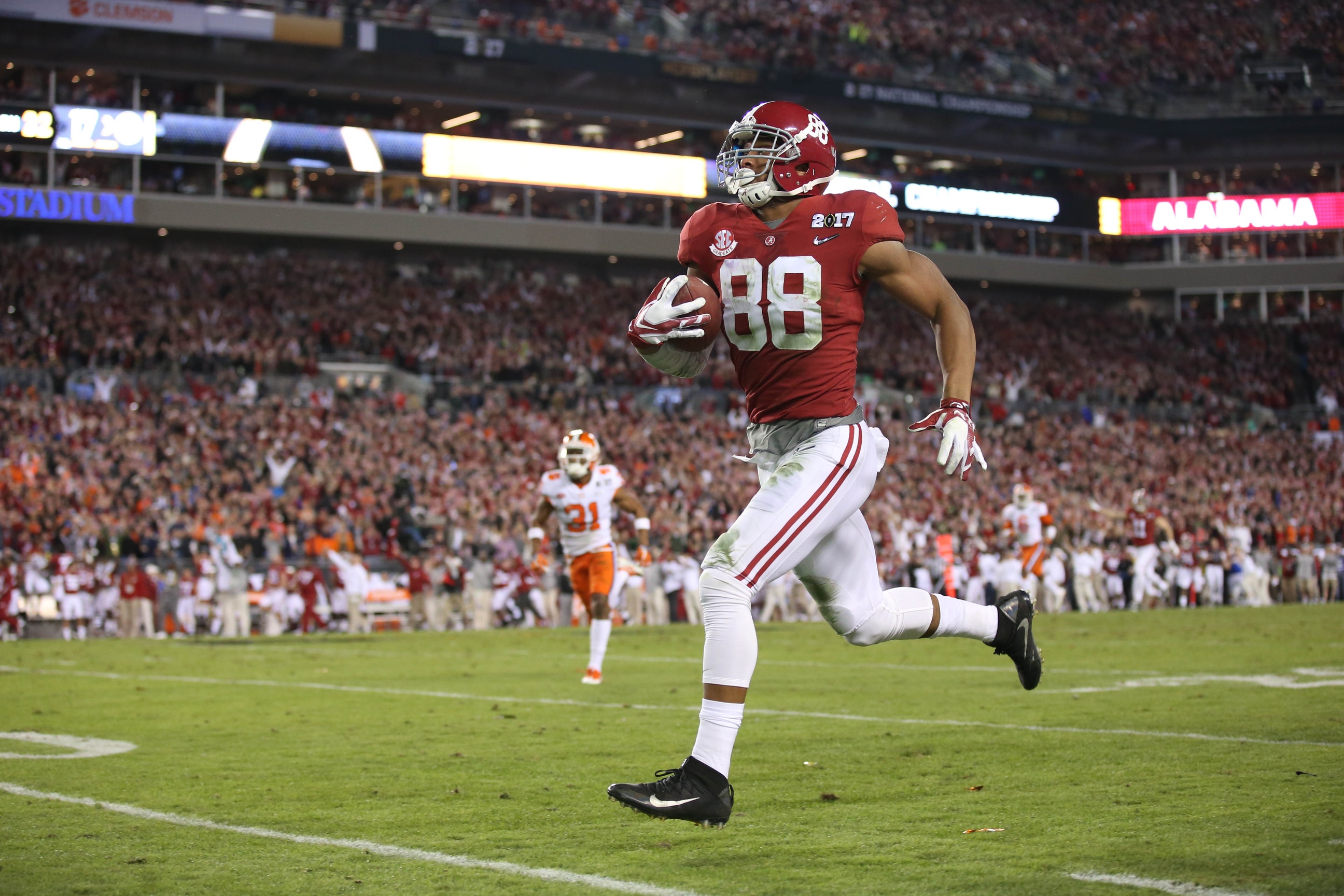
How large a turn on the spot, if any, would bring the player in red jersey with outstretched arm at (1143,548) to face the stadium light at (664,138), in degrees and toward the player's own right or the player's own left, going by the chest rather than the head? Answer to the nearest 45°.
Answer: approximately 135° to the player's own right

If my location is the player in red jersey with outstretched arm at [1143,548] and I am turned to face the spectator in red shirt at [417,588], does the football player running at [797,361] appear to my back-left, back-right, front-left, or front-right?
front-left

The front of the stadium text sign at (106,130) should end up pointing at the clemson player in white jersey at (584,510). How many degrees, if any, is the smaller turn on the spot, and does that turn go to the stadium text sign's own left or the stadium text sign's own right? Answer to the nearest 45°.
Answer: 0° — it already faces them

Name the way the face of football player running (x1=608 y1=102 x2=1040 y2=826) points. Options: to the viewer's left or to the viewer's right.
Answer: to the viewer's left

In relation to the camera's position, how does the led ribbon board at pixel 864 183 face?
facing the viewer

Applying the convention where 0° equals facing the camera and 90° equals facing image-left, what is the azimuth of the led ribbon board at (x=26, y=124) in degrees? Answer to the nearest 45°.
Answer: approximately 0°

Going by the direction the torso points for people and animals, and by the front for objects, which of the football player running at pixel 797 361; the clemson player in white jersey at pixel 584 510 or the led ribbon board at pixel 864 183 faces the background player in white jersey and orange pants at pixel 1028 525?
the led ribbon board

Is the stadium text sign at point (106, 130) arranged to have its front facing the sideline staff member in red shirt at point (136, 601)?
yes

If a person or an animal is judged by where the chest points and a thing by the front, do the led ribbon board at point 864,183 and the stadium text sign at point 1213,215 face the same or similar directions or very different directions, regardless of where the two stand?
same or similar directions

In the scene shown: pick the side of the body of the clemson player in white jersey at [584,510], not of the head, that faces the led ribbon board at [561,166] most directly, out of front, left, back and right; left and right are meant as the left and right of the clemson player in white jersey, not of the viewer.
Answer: back

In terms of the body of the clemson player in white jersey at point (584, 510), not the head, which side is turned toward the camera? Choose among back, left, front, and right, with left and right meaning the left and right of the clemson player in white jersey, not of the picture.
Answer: front
